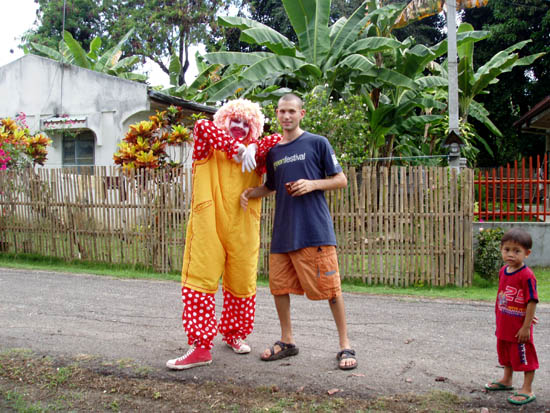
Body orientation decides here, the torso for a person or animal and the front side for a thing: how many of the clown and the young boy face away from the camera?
0

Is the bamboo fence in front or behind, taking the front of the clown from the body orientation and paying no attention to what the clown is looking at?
behind

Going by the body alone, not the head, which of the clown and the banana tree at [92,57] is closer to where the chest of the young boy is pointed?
the clown

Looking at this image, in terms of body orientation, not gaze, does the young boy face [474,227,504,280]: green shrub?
no

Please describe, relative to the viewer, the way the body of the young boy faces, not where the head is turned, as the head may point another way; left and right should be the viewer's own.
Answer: facing the viewer and to the left of the viewer

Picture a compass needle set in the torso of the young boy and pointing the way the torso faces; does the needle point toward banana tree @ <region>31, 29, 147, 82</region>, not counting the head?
no

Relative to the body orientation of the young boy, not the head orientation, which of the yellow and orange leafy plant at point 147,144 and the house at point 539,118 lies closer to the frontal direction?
the yellow and orange leafy plant

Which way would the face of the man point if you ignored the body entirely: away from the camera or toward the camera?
toward the camera

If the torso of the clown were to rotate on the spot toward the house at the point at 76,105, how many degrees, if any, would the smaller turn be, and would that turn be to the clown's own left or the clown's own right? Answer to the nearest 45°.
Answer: approximately 180°

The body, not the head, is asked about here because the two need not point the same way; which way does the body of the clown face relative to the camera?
toward the camera

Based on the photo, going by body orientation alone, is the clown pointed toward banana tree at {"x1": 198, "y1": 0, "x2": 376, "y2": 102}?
no

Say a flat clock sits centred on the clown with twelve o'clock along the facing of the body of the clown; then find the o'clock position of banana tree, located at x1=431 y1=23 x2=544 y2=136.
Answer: The banana tree is roughly at 7 o'clock from the clown.

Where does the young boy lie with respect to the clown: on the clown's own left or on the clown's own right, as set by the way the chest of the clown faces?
on the clown's own left

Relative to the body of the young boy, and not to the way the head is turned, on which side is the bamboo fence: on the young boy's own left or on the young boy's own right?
on the young boy's own right

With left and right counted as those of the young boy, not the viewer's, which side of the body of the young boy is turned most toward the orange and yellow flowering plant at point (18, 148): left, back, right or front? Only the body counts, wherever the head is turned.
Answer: right

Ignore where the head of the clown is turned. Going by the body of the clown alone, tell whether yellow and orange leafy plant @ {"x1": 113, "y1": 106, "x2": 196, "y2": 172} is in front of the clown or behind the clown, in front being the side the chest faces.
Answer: behind

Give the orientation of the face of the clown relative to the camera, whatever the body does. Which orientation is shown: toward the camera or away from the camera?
toward the camera
